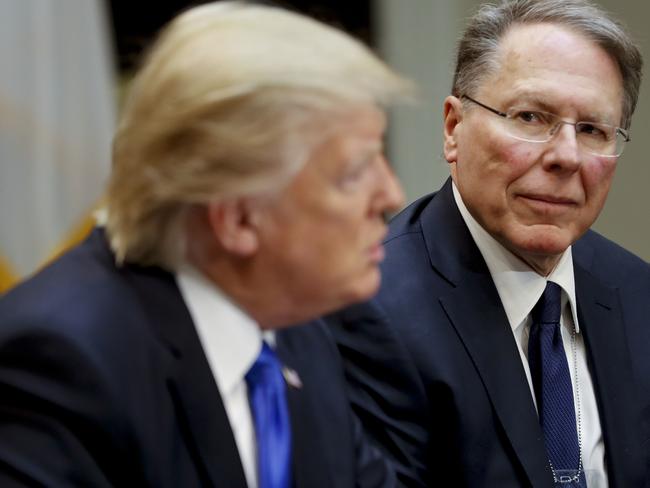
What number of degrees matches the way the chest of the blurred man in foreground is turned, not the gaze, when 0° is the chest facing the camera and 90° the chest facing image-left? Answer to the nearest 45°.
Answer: approximately 315°

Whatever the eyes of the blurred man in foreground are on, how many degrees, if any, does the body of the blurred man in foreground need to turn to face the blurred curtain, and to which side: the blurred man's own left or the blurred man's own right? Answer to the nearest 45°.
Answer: approximately 135° to the blurred man's own left

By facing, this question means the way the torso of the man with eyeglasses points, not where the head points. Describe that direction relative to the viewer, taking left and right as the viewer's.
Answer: facing the viewer and to the right of the viewer

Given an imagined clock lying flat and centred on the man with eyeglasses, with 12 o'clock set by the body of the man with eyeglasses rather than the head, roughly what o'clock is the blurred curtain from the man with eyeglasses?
The blurred curtain is roughly at 5 o'clock from the man with eyeglasses.

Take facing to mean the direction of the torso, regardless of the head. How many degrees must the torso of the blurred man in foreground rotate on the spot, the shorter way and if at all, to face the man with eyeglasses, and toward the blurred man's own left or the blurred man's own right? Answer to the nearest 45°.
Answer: approximately 90° to the blurred man's own left

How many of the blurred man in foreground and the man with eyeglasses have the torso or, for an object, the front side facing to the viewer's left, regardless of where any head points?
0

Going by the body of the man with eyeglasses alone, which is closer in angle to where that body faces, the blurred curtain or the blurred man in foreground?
the blurred man in foreground

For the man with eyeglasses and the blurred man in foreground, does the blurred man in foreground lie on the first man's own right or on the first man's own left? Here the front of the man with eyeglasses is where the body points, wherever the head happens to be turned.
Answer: on the first man's own right

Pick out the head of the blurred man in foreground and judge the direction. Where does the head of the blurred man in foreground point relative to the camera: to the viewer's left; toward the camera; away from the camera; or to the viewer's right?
to the viewer's right
